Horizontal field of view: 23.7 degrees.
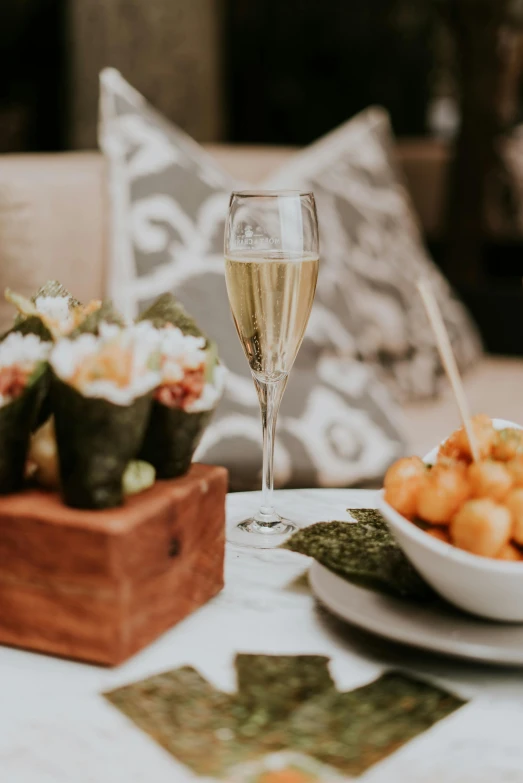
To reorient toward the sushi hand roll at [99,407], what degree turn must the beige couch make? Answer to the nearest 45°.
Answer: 0° — it already faces it

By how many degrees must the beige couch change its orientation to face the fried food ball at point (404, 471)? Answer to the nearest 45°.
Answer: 0° — it already faces it

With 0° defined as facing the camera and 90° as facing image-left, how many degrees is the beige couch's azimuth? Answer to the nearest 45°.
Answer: approximately 0°

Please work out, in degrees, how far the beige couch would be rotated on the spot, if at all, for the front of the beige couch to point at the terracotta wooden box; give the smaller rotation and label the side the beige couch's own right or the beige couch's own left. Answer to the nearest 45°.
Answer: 0° — it already faces it

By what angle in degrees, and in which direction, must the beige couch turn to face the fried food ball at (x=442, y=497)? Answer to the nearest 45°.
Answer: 0° — it already faces it

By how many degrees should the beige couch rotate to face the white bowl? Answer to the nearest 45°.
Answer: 0° — it already faces it
